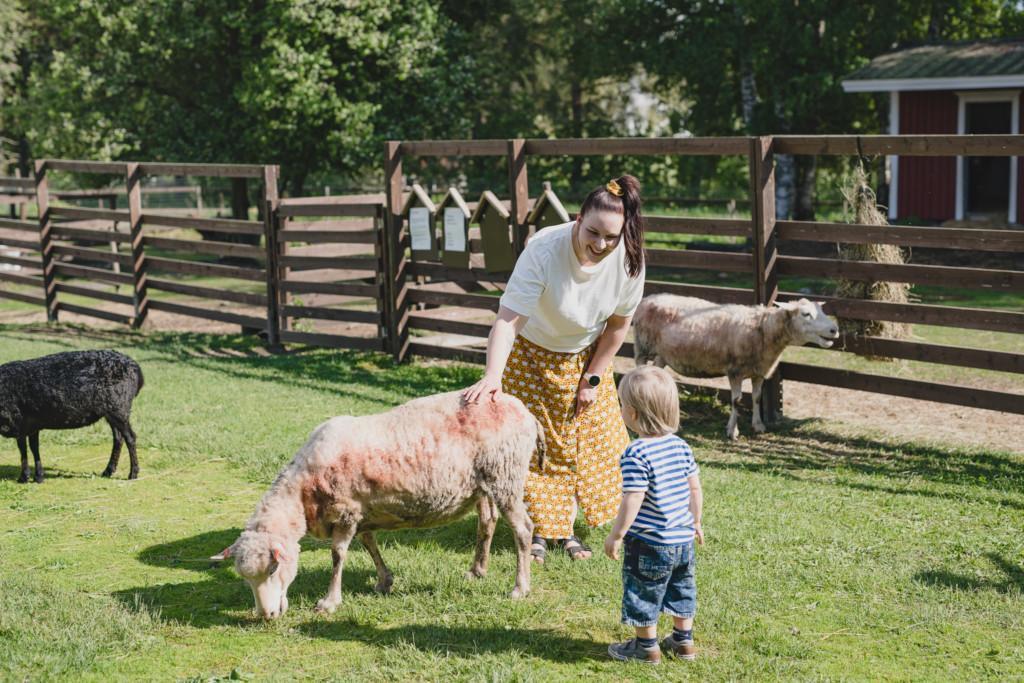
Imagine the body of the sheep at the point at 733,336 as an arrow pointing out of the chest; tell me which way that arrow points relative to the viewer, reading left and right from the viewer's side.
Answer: facing to the right of the viewer

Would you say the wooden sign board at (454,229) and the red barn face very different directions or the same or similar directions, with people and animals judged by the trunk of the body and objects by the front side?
same or similar directions

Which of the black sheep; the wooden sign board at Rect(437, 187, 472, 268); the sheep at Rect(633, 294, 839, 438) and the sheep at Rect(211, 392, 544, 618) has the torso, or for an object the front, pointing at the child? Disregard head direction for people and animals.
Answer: the wooden sign board

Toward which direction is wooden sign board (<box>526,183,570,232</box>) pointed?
toward the camera

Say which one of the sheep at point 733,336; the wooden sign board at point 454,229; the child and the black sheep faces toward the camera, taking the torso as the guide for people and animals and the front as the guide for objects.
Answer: the wooden sign board

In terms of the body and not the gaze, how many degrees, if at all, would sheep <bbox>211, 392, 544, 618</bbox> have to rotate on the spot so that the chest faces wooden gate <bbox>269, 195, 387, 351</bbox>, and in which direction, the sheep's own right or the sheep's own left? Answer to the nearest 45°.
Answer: approximately 90° to the sheep's own right

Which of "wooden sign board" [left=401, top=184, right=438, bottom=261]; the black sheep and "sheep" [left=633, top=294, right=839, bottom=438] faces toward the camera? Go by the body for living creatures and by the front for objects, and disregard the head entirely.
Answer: the wooden sign board

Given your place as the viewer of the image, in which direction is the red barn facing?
facing the viewer

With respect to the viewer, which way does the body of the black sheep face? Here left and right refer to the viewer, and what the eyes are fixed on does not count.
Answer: facing to the left of the viewer

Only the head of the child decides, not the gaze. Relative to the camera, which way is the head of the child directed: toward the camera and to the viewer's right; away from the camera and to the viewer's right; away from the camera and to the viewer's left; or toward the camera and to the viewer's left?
away from the camera and to the viewer's left

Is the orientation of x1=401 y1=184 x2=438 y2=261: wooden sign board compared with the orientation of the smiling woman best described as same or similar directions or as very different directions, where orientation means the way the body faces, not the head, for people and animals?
same or similar directions

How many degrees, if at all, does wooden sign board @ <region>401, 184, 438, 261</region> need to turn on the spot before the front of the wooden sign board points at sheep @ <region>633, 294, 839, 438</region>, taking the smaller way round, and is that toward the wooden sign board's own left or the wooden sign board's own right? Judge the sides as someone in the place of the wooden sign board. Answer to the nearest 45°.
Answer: approximately 45° to the wooden sign board's own left

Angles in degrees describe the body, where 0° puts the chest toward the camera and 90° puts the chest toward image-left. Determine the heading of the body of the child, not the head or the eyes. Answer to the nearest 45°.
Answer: approximately 135°

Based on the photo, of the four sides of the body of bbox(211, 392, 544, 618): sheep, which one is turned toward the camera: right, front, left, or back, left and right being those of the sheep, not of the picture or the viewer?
left

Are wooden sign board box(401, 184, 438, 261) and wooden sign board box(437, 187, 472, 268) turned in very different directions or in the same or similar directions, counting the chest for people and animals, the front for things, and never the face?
same or similar directions

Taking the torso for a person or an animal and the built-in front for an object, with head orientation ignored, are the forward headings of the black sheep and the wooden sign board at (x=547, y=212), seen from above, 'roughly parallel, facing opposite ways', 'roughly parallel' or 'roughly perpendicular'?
roughly perpendicular
